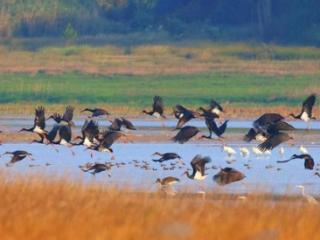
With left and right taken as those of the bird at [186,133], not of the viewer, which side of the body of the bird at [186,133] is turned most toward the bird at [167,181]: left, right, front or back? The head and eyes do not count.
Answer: left

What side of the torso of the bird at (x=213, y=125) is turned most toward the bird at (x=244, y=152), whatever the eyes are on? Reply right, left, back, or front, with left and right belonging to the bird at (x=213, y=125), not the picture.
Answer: back

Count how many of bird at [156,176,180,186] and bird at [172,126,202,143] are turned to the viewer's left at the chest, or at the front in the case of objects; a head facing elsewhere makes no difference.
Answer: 2

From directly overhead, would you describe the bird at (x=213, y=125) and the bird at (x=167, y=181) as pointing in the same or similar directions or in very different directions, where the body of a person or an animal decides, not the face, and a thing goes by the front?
same or similar directions

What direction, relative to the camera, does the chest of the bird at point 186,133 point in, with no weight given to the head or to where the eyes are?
to the viewer's left

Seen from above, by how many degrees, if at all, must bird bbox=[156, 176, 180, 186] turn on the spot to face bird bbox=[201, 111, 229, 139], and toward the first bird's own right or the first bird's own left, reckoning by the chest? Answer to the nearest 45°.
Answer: approximately 90° to the first bird's own right

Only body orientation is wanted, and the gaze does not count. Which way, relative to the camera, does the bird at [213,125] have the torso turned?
to the viewer's left

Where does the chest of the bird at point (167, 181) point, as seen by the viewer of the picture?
to the viewer's left

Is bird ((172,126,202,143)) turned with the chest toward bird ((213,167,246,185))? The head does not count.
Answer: no

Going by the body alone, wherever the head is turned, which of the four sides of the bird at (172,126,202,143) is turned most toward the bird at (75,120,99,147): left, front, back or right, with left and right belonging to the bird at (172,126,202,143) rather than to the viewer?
front

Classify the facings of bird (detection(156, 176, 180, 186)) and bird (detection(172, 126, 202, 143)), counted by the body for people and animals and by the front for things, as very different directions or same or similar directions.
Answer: same or similar directions

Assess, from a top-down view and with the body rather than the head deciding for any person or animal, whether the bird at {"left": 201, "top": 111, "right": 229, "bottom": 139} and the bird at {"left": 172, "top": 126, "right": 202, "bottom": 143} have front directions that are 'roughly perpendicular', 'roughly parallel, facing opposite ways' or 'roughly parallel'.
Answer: roughly parallel

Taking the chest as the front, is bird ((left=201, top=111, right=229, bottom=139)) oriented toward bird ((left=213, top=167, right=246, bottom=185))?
no

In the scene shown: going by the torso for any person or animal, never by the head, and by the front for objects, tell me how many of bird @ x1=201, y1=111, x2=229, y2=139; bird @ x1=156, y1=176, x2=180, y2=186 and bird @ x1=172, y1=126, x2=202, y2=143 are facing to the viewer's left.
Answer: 3
